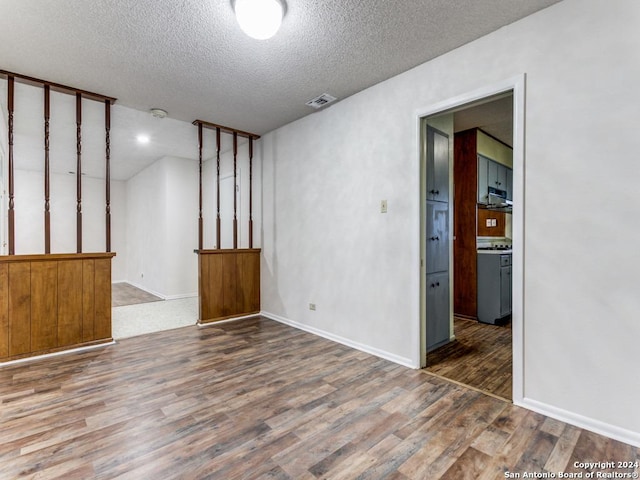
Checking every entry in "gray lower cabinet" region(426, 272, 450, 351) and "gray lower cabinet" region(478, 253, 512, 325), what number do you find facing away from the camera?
0

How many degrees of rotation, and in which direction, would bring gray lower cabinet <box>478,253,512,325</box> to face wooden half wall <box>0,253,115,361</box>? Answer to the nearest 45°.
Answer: approximately 90° to its right

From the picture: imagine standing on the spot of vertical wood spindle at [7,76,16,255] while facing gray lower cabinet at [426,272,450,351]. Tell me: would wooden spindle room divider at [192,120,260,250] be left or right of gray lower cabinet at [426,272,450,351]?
left

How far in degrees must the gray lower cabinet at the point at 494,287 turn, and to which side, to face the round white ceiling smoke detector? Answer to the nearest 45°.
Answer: approximately 90° to its right

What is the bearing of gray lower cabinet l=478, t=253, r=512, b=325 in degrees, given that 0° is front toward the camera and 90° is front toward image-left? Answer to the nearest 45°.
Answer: approximately 315°

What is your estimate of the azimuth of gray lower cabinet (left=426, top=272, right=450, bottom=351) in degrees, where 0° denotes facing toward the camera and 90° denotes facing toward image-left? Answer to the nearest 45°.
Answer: approximately 315°

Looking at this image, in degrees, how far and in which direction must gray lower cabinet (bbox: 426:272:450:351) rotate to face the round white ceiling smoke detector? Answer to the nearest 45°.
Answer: approximately 135° to its right

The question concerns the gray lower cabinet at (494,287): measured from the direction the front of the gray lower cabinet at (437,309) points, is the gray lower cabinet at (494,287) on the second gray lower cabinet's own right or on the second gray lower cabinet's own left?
on the second gray lower cabinet's own left

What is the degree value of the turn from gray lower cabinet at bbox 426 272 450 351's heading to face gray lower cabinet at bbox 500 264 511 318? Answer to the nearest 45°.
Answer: approximately 90° to its left
